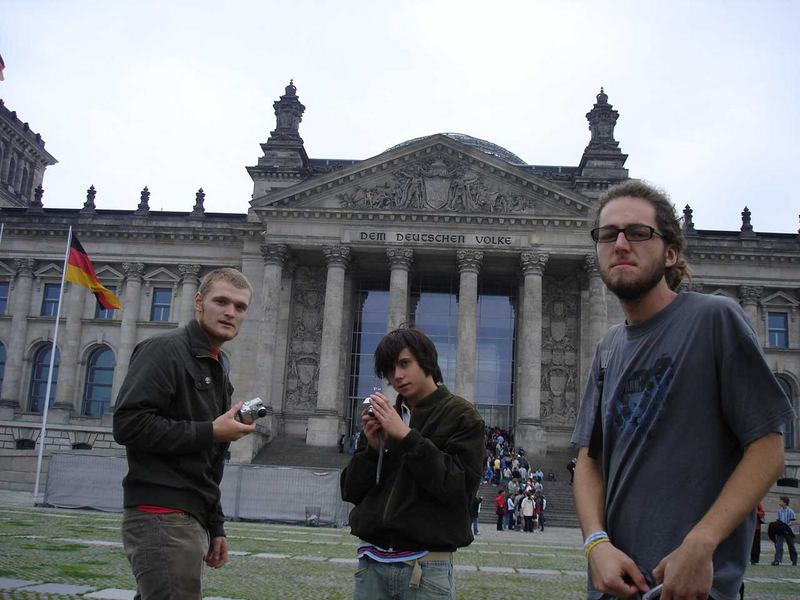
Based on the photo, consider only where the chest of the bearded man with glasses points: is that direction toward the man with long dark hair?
no

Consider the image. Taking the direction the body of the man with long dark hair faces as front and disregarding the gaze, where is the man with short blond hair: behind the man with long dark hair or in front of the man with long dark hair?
in front

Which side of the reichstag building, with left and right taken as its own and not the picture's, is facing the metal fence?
front

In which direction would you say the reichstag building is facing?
toward the camera

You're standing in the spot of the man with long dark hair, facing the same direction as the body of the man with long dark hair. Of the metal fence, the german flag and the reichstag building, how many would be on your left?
0

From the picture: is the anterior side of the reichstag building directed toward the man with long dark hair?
yes

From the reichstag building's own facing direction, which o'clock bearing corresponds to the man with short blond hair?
The man with short blond hair is roughly at 12 o'clock from the reichstag building.

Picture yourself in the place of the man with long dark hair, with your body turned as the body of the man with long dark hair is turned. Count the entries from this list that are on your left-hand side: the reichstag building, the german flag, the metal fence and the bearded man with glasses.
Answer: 1

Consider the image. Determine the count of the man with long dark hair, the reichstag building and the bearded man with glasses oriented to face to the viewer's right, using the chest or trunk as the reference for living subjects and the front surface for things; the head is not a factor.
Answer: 0

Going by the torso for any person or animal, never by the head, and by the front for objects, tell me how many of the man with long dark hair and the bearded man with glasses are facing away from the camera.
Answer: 0

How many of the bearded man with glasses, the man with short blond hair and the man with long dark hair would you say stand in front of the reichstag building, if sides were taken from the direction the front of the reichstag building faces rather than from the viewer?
3

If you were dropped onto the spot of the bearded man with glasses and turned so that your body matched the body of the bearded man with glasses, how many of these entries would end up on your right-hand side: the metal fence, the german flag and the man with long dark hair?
3

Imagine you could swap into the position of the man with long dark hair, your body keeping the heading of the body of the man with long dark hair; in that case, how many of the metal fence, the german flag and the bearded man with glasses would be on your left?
1

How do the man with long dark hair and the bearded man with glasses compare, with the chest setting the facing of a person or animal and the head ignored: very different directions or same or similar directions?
same or similar directions

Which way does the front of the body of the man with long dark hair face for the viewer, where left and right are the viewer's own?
facing the viewer and to the left of the viewer

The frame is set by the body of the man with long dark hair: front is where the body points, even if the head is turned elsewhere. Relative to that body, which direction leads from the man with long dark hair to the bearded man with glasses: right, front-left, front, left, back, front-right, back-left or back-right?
left
